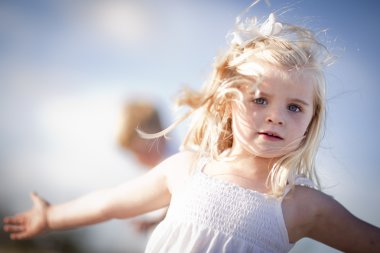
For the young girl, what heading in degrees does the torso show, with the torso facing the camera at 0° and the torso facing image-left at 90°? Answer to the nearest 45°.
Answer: approximately 0°

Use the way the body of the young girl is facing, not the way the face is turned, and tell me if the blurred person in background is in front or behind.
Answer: behind
